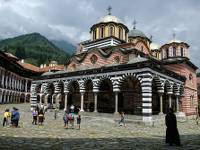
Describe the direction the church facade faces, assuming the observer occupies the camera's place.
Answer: facing the viewer and to the left of the viewer

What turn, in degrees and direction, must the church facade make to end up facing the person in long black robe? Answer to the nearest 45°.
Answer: approximately 45° to its left
